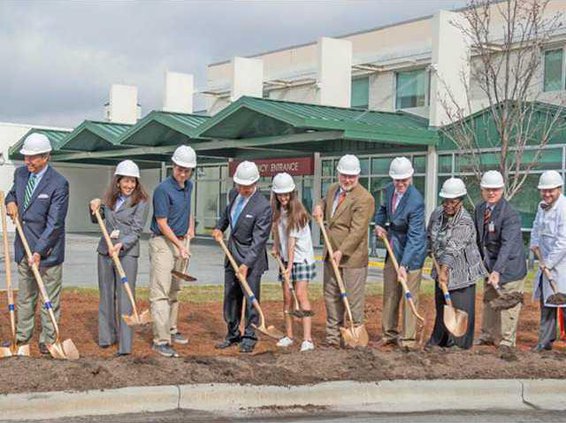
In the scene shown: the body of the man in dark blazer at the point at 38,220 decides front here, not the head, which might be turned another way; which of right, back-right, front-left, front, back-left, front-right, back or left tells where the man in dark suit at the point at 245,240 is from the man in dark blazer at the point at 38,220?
back-left

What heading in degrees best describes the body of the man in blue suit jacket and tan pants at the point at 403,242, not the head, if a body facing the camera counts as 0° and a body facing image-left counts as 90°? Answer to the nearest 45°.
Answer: approximately 45°

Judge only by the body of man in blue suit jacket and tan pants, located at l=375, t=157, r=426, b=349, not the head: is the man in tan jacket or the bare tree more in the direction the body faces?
the man in tan jacket

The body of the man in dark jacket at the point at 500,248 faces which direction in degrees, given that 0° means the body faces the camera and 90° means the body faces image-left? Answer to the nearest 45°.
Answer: approximately 45°

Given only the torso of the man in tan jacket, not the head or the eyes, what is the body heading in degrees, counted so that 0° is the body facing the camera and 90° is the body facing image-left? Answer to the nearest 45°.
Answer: approximately 45°

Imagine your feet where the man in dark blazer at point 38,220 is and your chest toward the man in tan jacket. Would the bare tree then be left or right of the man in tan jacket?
left

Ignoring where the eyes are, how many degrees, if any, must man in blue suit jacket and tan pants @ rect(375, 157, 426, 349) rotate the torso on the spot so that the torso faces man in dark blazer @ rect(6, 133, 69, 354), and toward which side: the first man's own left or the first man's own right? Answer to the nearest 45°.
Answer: approximately 45° to the first man's own right

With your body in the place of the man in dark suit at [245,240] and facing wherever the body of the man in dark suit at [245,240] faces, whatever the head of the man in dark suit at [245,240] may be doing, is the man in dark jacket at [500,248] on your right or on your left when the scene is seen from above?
on your left
